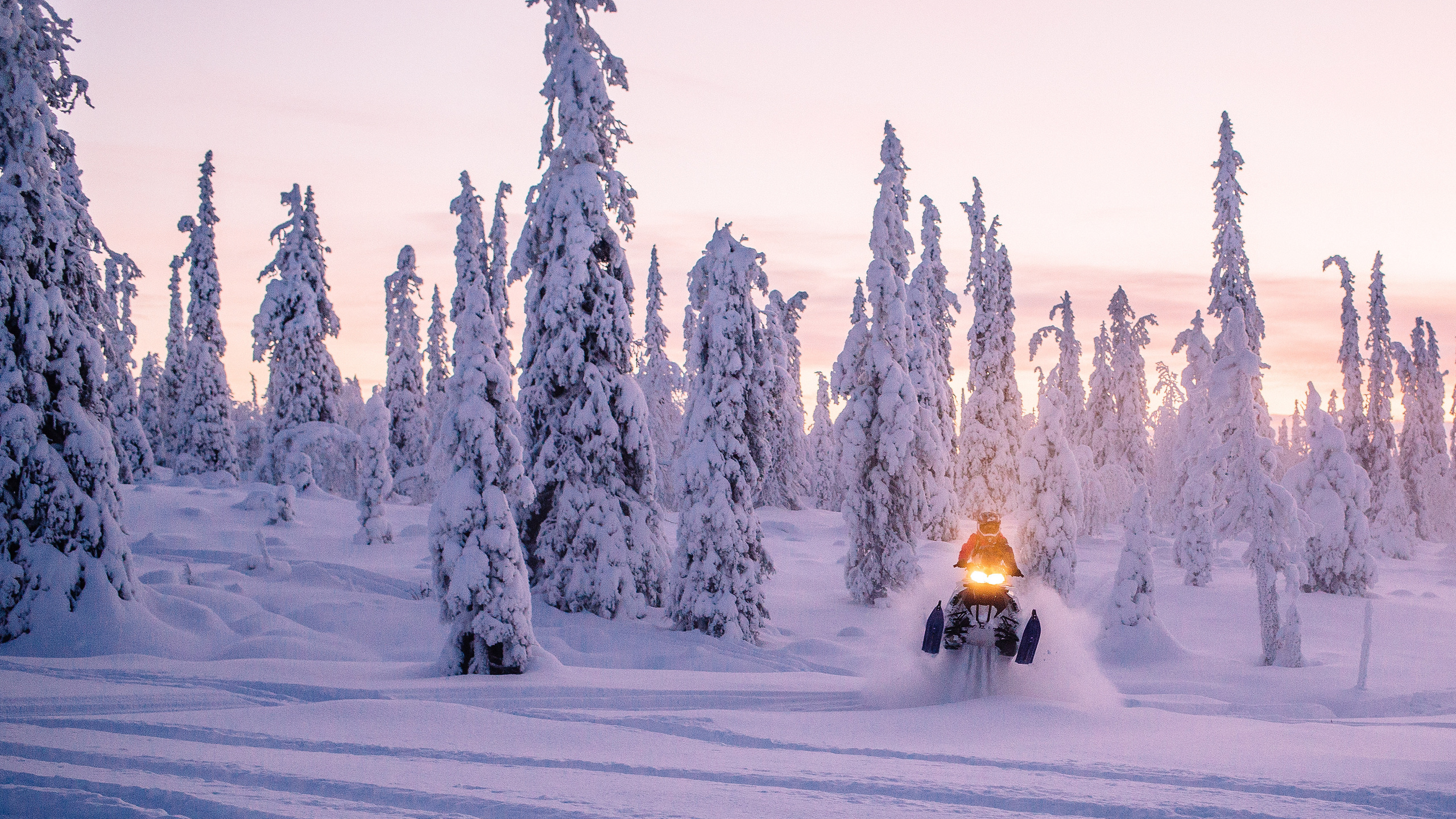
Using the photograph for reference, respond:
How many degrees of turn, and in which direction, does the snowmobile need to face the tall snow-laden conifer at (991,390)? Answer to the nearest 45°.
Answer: approximately 180°

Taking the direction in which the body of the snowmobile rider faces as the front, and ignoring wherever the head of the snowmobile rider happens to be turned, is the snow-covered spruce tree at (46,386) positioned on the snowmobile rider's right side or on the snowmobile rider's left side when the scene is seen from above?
on the snowmobile rider's right side

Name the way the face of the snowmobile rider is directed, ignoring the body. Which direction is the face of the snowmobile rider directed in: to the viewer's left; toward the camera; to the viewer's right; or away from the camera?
toward the camera

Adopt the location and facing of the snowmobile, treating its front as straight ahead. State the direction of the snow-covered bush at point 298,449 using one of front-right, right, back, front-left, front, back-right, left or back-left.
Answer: back-right

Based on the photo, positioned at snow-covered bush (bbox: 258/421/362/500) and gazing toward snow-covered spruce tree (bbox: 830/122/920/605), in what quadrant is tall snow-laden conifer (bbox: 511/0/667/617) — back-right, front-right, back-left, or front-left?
front-right

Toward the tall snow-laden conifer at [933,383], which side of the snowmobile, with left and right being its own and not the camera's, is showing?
back

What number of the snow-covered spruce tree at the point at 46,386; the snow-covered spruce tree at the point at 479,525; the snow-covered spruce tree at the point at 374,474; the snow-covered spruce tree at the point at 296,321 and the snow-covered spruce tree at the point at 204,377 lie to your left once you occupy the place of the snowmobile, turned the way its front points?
0

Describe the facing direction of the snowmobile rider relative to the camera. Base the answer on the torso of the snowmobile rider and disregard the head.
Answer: toward the camera

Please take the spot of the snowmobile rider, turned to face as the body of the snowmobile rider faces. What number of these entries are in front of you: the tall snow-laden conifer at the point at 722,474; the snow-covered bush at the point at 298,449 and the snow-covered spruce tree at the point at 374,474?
0

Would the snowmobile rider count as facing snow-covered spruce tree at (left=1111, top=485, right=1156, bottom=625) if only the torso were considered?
no

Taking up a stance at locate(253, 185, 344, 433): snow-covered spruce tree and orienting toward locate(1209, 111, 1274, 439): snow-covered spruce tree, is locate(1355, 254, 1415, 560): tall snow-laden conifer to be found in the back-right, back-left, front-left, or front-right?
front-left

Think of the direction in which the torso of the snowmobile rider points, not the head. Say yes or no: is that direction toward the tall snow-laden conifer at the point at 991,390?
no

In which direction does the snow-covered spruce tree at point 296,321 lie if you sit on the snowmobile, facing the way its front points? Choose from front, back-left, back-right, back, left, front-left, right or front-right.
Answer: back-right

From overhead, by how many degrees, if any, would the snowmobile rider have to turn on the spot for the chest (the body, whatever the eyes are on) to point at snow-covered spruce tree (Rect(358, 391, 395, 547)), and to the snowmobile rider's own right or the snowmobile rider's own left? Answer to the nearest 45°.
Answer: approximately 135° to the snowmobile rider's own right

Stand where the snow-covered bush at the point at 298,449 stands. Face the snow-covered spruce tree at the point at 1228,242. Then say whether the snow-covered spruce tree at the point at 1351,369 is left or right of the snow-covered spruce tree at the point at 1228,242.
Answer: left
